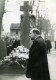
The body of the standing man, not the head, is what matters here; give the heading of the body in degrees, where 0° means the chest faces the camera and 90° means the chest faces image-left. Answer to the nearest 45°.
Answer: approximately 90°
